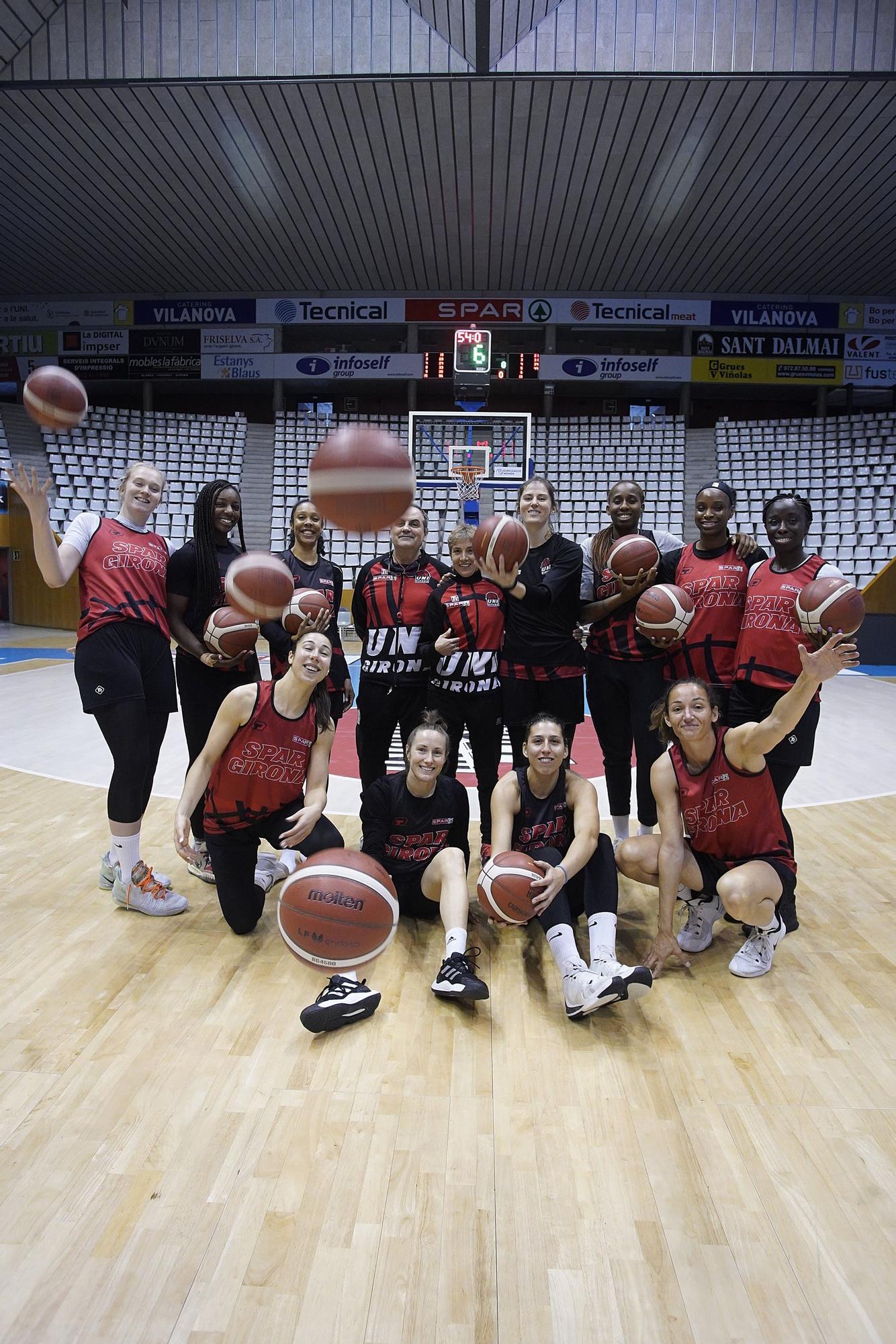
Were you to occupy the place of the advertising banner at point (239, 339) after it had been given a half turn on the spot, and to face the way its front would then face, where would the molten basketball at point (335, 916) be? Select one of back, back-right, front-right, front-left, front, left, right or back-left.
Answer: back

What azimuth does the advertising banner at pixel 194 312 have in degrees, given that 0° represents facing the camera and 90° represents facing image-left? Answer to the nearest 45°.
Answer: approximately 0°

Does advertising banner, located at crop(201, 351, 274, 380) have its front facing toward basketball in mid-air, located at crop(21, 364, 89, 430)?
yes

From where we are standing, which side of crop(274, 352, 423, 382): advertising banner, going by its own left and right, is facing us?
front

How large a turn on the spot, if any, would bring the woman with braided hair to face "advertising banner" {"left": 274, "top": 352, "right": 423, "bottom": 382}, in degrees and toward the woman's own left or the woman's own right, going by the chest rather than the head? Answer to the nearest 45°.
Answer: approximately 135° to the woman's own left

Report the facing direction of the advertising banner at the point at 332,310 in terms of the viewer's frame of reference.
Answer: facing the viewer

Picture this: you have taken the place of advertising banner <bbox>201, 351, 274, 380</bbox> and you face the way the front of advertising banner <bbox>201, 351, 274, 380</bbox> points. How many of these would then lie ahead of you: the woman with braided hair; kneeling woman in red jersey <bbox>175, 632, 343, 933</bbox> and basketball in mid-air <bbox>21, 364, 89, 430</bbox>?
3

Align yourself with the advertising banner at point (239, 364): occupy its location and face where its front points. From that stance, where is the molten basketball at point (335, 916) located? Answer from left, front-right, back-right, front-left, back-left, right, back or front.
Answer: front

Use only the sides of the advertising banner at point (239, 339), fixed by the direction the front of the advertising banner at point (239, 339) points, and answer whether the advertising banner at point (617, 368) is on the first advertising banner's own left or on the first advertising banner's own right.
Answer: on the first advertising banner's own left
